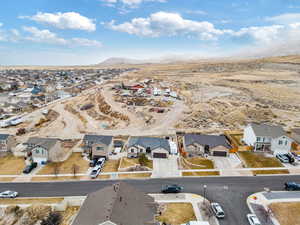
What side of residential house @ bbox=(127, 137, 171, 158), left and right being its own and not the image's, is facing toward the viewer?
front

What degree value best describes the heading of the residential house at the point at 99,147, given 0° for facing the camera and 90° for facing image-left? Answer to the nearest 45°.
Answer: approximately 0°

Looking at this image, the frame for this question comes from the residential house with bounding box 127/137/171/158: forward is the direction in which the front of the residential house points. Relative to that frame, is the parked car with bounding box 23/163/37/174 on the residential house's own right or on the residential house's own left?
on the residential house's own right

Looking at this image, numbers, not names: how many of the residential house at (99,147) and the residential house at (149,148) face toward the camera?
2

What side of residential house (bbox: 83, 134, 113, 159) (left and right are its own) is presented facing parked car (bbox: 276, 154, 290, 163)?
left

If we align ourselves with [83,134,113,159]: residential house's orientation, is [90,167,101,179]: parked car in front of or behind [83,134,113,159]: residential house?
in front

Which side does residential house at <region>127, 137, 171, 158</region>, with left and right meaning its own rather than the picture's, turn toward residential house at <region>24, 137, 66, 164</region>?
right

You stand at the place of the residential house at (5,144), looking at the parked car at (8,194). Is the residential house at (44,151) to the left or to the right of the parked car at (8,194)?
left

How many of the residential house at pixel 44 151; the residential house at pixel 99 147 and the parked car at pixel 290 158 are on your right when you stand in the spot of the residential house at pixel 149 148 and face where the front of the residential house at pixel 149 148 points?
2

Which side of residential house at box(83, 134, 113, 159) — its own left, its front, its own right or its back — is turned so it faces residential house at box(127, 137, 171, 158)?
left

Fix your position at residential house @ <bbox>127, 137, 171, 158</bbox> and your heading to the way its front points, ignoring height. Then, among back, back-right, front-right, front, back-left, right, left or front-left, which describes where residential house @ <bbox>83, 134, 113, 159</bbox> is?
right
